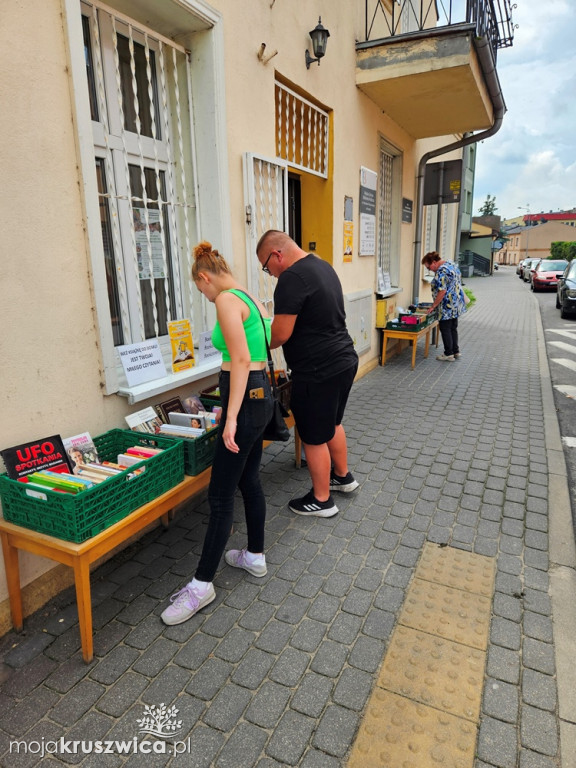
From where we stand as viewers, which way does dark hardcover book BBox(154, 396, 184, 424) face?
facing the viewer and to the right of the viewer

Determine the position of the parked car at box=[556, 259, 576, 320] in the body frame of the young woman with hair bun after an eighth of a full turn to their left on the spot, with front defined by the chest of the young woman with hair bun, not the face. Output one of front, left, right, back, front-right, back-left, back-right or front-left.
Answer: back

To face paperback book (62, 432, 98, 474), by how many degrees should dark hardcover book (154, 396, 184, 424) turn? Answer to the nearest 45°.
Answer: approximately 90° to its right

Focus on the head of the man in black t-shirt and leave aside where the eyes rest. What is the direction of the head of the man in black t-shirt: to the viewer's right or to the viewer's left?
to the viewer's left

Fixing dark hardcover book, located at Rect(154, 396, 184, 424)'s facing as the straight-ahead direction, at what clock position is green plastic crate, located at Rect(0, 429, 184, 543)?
The green plastic crate is roughly at 2 o'clock from the dark hardcover book.

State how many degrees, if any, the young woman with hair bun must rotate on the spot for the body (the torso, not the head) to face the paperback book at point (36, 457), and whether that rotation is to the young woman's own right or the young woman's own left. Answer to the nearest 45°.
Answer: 0° — they already face it

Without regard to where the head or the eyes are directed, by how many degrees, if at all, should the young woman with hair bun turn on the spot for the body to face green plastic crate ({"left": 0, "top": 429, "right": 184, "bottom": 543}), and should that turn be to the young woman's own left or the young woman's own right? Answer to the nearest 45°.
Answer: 0° — they already face it

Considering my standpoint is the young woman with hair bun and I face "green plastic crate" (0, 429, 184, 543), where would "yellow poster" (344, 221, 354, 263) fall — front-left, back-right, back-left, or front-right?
back-right

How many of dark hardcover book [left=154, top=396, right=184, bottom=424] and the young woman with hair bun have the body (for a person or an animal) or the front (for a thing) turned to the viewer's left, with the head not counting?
1

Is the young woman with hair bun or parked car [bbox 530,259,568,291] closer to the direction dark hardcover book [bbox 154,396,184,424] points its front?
the young woman with hair bun

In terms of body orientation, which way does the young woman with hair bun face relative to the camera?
to the viewer's left

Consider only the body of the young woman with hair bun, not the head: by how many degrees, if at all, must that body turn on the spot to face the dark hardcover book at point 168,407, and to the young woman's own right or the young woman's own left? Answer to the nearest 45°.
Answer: approximately 45° to the young woman's own right

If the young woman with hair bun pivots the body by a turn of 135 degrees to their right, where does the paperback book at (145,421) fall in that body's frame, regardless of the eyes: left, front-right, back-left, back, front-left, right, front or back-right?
left
